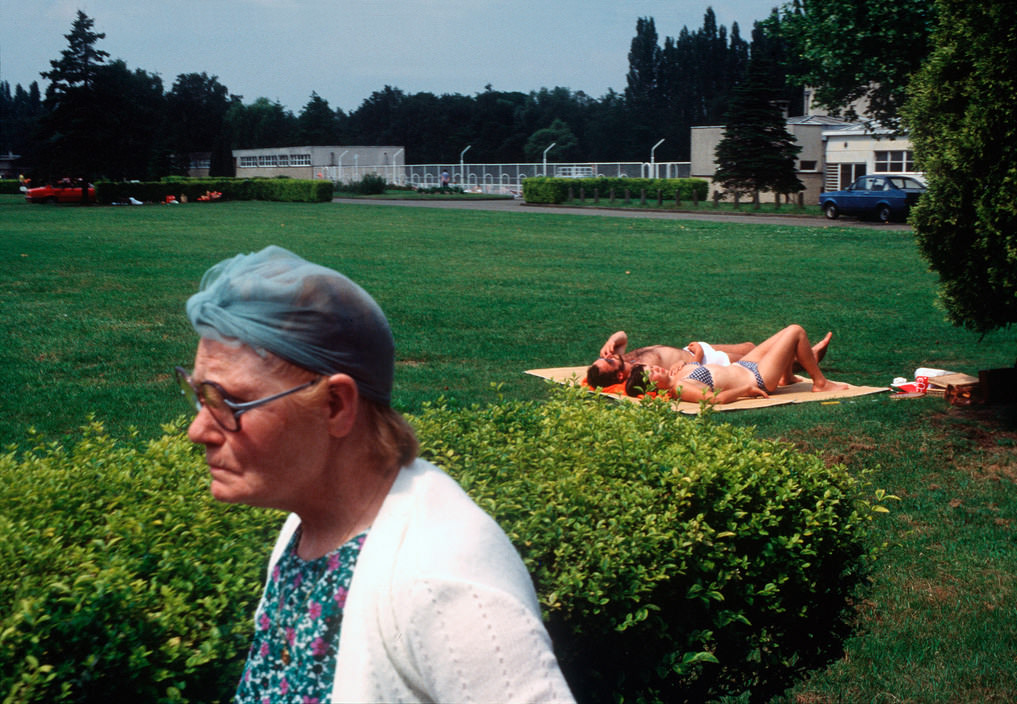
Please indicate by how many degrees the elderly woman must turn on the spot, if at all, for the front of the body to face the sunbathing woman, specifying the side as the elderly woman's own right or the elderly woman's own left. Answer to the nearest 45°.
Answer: approximately 180°

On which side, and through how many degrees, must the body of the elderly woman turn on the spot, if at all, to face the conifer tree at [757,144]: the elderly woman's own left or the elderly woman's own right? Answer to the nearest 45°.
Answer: approximately 135° to the elderly woman's own right

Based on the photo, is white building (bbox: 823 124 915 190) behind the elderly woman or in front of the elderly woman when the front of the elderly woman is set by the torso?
behind

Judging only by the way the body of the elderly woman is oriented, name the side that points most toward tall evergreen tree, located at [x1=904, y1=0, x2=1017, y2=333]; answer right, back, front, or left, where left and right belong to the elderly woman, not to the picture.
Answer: back

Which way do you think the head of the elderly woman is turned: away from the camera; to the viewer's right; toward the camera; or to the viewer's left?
to the viewer's left

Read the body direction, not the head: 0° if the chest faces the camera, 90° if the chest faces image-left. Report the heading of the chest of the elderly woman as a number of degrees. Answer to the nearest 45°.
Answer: approximately 45°

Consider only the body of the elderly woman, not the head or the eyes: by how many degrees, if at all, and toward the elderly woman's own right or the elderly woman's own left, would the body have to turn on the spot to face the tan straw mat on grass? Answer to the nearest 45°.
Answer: approximately 180°

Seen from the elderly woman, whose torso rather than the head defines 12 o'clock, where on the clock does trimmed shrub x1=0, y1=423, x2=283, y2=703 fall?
The trimmed shrub is roughly at 3 o'clock from the elderly woman.

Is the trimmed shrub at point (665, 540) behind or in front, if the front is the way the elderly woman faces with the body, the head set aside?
behind
